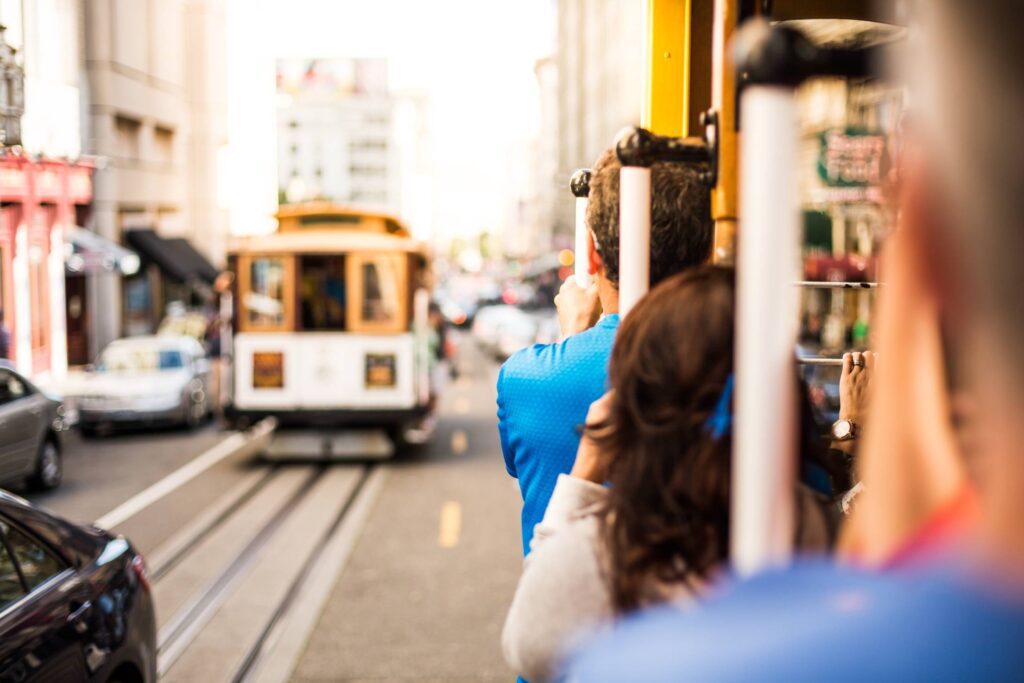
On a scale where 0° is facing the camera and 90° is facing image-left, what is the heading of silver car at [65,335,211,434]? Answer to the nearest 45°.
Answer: approximately 45°

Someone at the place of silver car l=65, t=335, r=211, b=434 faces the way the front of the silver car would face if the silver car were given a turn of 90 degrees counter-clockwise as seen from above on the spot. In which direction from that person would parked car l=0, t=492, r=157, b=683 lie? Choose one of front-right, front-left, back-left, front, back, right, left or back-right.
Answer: front-right

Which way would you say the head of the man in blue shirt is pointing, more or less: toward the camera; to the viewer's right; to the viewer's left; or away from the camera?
away from the camera

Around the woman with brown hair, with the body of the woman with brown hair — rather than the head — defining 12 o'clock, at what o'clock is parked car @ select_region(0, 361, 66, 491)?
The parked car is roughly at 11 o'clock from the woman with brown hair.

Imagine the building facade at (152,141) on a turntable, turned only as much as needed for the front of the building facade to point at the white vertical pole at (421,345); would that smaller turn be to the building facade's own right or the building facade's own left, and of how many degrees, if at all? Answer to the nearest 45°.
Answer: approximately 45° to the building facade's own right

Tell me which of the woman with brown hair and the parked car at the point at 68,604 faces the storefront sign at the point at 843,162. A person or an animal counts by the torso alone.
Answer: the woman with brown hair

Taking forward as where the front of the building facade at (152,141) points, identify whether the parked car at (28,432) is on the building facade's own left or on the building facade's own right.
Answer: on the building facade's own right

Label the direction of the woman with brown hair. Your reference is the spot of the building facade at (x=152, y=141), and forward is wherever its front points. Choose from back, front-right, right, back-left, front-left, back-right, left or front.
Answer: front-right

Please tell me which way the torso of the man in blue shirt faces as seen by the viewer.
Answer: away from the camera

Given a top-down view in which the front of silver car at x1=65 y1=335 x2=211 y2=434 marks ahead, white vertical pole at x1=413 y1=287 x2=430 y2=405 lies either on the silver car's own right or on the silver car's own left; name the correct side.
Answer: on the silver car's own left

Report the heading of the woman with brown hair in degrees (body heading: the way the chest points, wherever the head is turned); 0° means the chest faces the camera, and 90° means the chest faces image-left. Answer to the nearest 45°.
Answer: approximately 180°

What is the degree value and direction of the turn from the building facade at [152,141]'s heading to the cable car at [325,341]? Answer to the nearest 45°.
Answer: approximately 45° to its right
